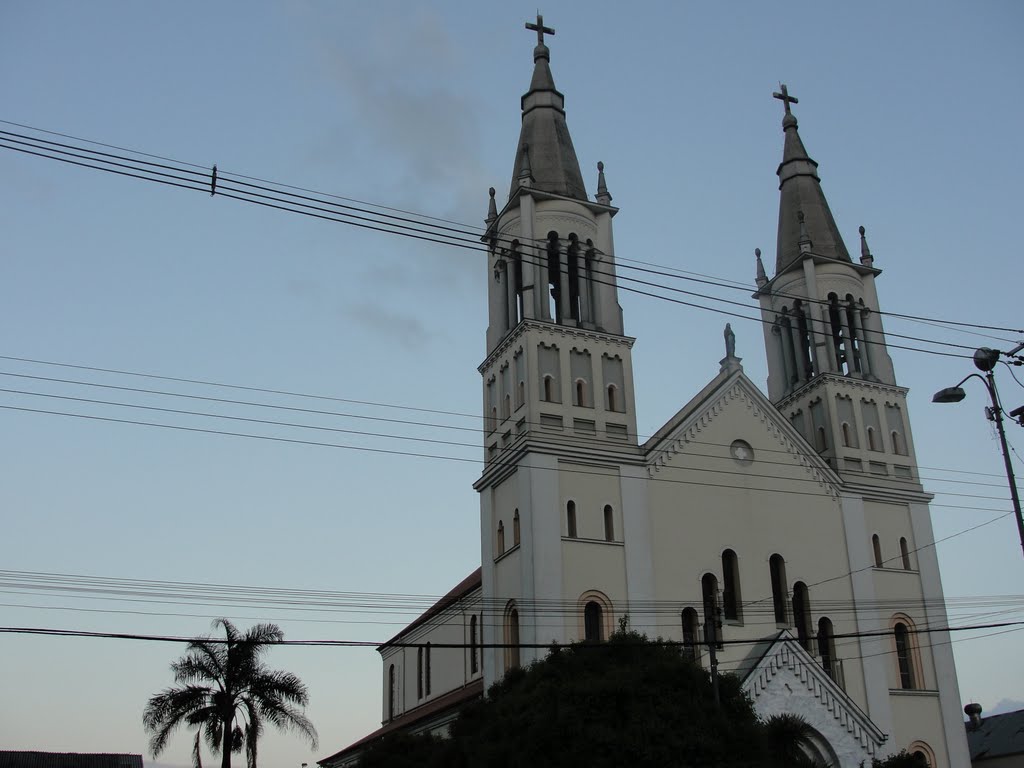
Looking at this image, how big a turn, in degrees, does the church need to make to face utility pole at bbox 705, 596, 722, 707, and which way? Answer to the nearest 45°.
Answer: approximately 45° to its right

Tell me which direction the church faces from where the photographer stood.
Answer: facing the viewer and to the right of the viewer

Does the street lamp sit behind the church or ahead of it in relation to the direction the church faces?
ahead
